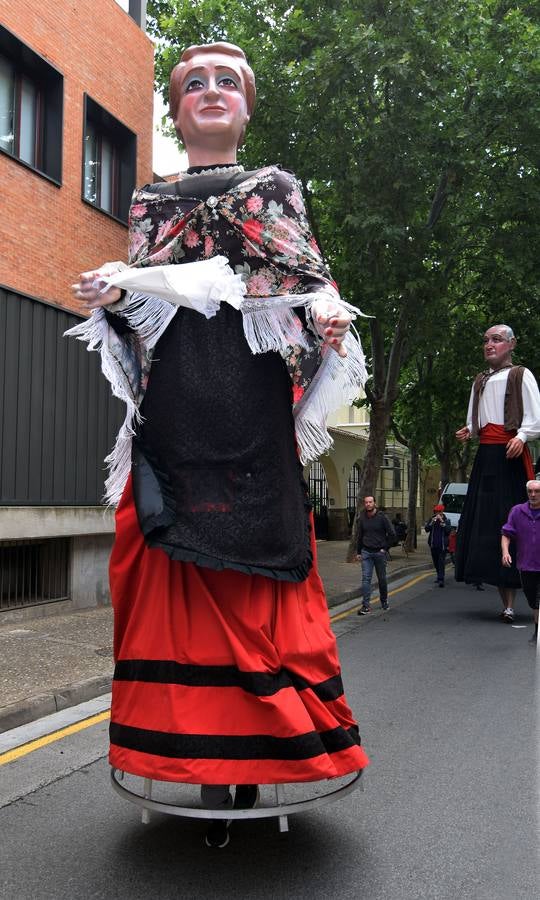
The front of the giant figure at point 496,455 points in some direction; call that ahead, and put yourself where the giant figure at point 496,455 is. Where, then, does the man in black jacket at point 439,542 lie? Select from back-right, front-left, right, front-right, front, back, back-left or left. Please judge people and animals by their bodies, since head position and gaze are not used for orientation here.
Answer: back-right

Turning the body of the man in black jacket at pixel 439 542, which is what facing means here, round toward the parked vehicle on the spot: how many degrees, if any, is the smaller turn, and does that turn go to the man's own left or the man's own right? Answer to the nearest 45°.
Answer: approximately 180°

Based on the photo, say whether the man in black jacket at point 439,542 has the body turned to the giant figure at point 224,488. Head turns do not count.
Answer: yes

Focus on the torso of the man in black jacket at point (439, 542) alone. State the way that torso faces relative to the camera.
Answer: toward the camera

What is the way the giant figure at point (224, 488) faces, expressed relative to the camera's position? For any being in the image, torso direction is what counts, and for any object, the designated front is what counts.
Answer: facing the viewer

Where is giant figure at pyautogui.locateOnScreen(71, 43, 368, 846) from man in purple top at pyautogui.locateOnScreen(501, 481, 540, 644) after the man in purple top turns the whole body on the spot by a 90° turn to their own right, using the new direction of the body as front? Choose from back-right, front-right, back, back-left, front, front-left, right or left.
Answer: left

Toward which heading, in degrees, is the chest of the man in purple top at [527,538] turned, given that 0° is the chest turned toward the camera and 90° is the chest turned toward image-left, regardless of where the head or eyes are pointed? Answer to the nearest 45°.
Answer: approximately 0°

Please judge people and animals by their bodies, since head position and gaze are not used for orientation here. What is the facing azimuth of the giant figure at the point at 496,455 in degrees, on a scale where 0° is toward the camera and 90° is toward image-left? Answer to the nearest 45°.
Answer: approximately 45°

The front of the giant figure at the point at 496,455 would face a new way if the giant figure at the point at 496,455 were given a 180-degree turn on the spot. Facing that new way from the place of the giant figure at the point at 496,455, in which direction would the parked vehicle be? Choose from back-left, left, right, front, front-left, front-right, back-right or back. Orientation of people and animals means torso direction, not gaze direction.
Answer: front-left

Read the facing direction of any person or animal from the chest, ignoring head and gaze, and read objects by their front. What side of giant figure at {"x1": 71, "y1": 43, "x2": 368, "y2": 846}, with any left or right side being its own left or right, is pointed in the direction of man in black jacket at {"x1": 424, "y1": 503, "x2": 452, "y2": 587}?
back

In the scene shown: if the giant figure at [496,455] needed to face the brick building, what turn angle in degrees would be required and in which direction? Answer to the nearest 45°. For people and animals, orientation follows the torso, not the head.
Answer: approximately 45° to its right

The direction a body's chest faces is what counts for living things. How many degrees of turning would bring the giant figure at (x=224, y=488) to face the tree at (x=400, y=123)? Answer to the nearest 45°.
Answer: approximately 180°
